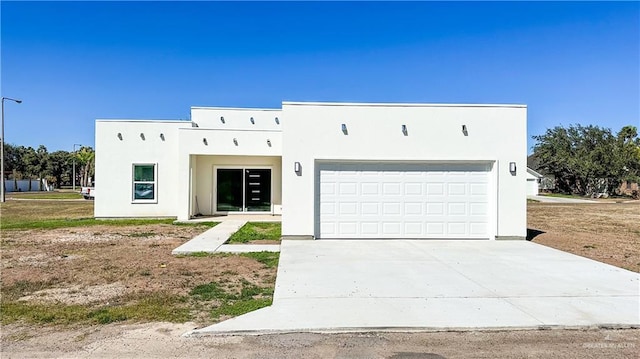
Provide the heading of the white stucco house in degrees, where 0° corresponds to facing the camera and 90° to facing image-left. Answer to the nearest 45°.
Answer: approximately 0°

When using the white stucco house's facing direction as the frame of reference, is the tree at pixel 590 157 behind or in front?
behind
